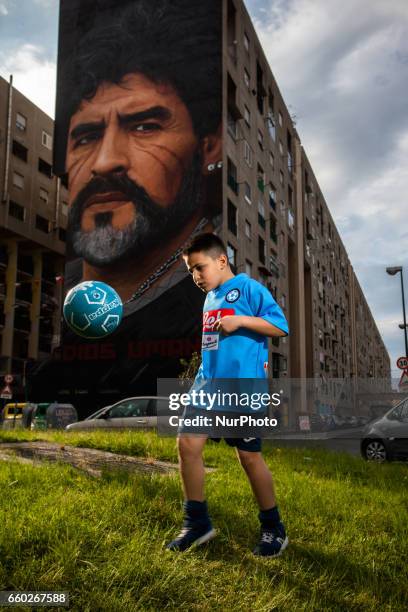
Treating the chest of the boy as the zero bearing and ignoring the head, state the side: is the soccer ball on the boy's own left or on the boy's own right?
on the boy's own right

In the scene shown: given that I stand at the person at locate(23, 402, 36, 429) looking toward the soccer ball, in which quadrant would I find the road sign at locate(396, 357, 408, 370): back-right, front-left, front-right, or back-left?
front-left

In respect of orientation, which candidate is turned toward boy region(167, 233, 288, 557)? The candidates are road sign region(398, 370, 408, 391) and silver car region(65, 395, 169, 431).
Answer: the road sign

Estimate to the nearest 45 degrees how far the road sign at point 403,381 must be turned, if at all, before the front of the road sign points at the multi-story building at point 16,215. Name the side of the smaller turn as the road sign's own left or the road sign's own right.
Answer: approximately 135° to the road sign's own right

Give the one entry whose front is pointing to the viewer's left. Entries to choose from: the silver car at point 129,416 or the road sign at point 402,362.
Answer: the silver car

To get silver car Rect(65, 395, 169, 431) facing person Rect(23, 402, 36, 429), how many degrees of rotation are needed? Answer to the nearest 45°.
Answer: approximately 45° to its right

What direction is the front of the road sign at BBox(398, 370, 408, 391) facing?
toward the camera

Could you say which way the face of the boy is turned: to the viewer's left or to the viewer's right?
to the viewer's left

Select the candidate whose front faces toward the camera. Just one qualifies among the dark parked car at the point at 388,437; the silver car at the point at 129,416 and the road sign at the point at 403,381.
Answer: the road sign

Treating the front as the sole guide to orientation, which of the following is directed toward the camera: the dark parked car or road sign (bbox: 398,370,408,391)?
the road sign

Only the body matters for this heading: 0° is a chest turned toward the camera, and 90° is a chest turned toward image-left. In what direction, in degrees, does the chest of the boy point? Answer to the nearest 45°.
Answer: approximately 45°

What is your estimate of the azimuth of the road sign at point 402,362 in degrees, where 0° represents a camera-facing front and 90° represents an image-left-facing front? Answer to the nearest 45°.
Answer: approximately 0°

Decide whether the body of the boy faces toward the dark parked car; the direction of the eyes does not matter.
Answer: no

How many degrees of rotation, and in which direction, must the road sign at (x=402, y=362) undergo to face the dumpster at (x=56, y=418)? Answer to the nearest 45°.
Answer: approximately 90° to its right

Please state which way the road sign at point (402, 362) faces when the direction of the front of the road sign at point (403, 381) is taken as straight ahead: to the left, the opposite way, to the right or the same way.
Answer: the same way

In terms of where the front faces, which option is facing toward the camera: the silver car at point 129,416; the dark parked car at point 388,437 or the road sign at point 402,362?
the road sign

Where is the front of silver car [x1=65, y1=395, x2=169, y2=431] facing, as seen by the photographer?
facing to the left of the viewer
